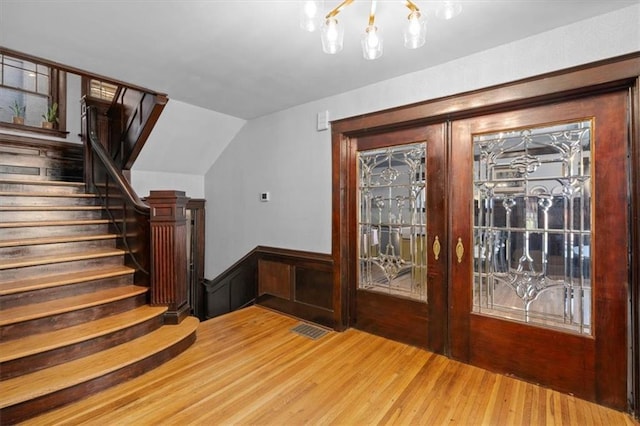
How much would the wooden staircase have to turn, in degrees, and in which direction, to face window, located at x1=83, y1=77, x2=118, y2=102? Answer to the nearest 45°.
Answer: approximately 135° to its left

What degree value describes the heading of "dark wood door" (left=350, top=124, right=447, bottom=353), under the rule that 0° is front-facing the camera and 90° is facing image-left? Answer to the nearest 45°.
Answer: approximately 45°

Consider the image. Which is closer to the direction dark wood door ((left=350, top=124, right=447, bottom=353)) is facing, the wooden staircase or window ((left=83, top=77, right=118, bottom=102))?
the wooden staircase

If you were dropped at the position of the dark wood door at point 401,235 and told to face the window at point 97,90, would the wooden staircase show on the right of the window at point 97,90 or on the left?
left

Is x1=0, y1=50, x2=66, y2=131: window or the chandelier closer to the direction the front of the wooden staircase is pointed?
the chandelier

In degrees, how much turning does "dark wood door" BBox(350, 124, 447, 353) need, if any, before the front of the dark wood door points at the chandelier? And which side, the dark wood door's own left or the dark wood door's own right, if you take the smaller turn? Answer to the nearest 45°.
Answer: approximately 45° to the dark wood door's own left

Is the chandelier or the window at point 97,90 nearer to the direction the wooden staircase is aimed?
the chandelier

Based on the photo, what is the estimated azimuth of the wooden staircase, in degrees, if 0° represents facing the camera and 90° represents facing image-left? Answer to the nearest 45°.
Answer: approximately 315°
